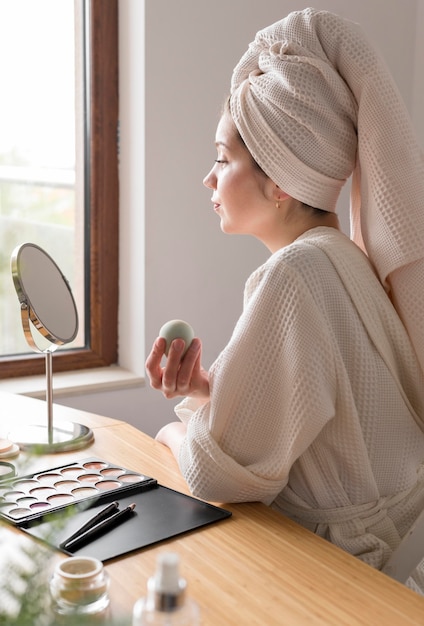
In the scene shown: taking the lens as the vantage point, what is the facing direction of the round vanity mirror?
facing the viewer and to the right of the viewer

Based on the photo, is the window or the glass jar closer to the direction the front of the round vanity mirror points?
the glass jar

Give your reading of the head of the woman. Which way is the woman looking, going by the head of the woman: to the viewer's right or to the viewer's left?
to the viewer's left

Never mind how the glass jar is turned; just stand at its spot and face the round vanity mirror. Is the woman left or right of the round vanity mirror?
right

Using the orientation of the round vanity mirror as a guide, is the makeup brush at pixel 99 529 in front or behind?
in front

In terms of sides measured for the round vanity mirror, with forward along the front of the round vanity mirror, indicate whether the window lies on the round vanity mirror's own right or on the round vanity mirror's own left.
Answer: on the round vanity mirror's own left

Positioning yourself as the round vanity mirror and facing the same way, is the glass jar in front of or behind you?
in front
